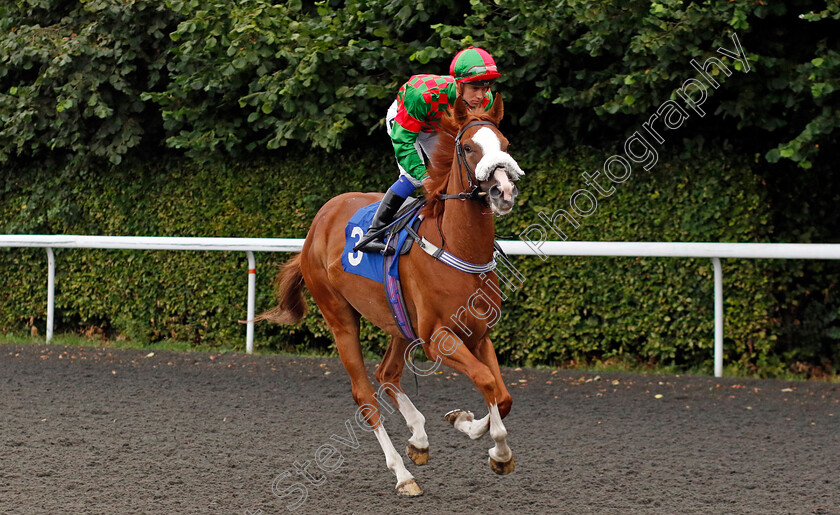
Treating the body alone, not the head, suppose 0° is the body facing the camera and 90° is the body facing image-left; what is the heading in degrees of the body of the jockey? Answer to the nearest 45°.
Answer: approximately 315°

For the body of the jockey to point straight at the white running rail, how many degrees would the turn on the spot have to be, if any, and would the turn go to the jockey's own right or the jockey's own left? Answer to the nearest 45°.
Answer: approximately 90° to the jockey's own left
